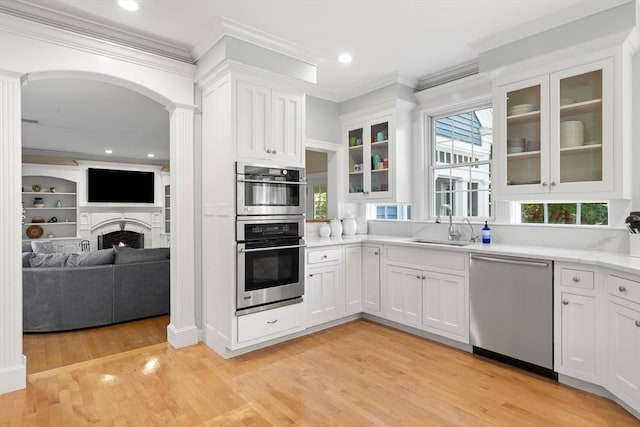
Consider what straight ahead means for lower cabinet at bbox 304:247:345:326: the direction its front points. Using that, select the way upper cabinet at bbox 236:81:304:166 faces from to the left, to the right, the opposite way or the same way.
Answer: the same way

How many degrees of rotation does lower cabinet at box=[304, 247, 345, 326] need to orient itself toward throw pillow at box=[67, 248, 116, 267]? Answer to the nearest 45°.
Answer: approximately 135° to its right

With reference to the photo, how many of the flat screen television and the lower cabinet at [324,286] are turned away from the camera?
0

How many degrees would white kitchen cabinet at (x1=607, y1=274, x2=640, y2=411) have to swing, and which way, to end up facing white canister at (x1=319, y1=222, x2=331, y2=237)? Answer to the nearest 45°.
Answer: approximately 45° to its right

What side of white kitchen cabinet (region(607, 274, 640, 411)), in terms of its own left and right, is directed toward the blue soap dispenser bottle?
right

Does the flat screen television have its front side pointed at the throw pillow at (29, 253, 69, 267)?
yes

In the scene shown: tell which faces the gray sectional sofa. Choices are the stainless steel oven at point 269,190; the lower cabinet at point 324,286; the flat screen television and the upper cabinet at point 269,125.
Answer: the flat screen television

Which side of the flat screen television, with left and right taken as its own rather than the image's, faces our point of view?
front

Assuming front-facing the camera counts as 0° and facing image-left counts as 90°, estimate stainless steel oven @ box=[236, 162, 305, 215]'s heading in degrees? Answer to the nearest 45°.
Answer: approximately 315°

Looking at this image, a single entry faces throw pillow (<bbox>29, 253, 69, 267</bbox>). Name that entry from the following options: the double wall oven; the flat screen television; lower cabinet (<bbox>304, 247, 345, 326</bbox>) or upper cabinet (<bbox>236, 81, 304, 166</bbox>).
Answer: the flat screen television

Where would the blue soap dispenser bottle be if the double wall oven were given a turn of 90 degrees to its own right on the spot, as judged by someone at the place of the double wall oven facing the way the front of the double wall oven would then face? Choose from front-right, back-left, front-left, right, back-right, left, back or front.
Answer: back-left

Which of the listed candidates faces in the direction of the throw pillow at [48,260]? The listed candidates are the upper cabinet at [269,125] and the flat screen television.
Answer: the flat screen television

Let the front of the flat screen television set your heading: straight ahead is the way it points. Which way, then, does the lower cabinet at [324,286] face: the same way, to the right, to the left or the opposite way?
the same way

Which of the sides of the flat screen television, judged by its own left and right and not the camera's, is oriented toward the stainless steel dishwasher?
front

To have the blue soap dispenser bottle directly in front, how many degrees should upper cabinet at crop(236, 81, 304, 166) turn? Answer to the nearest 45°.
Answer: approximately 45° to its left

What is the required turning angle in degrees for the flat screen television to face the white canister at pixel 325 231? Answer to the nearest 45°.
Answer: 0° — it already faces it
